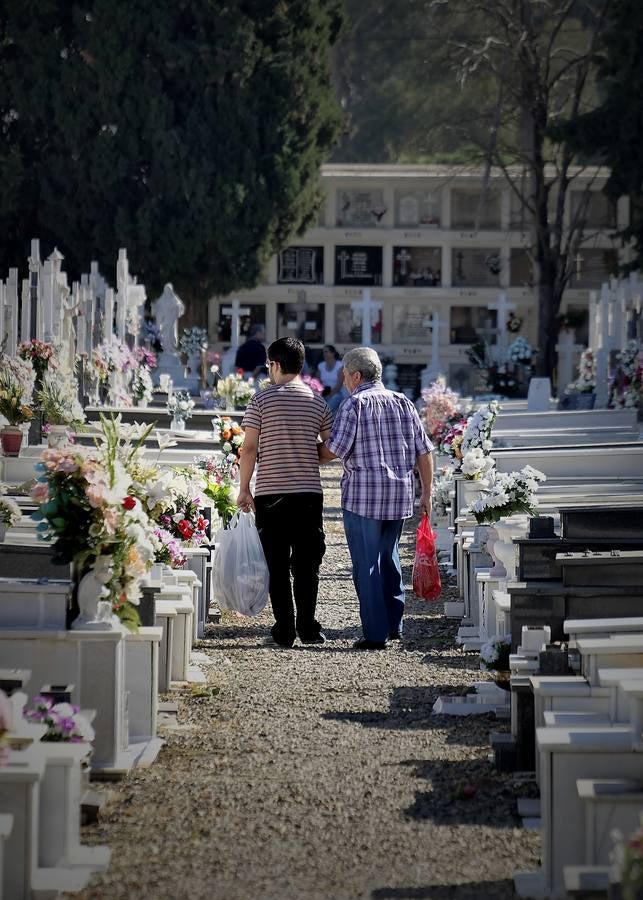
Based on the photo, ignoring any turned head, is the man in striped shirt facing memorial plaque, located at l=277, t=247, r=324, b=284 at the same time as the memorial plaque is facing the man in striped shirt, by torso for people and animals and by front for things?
yes

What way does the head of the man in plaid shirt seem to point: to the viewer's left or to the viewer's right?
to the viewer's left

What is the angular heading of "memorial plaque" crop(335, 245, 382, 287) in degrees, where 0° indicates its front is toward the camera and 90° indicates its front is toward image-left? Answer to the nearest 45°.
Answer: approximately 0°

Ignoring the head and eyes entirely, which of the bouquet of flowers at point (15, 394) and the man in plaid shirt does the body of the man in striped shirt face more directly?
the bouquet of flowers

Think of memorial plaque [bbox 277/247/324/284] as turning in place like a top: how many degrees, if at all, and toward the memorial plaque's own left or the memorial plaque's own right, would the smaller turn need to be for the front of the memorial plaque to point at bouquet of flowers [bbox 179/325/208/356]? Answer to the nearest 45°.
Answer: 0° — it already faces it

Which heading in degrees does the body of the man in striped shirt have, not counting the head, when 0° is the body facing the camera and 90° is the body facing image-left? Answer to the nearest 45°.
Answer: approximately 180°

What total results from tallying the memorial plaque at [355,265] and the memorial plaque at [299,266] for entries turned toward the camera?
2

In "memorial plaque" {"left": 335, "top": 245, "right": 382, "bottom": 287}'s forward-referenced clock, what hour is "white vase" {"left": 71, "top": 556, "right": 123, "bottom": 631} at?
The white vase is roughly at 12 o'clock from the memorial plaque.
